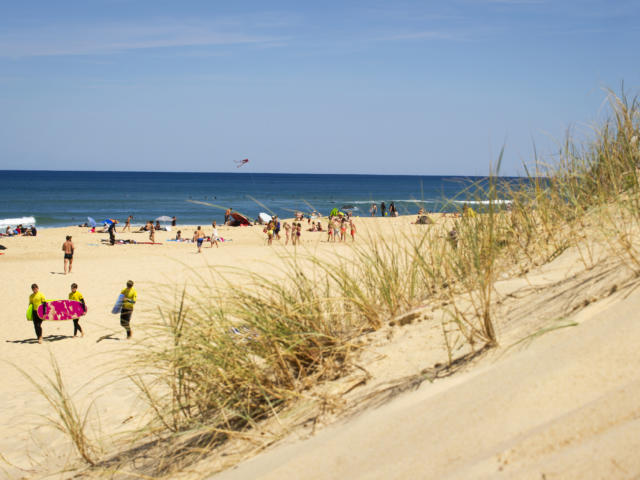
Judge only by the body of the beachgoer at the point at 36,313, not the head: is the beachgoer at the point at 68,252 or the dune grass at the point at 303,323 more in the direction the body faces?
the dune grass

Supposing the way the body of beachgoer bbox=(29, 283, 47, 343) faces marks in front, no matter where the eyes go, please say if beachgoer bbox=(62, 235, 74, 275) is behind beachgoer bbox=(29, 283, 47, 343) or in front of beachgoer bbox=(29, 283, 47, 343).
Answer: behind

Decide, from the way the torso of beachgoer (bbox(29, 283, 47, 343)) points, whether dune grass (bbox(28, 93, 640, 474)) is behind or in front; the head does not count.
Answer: in front

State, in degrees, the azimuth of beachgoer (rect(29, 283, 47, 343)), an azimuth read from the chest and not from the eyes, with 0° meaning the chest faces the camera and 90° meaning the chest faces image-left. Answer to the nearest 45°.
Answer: approximately 0°
